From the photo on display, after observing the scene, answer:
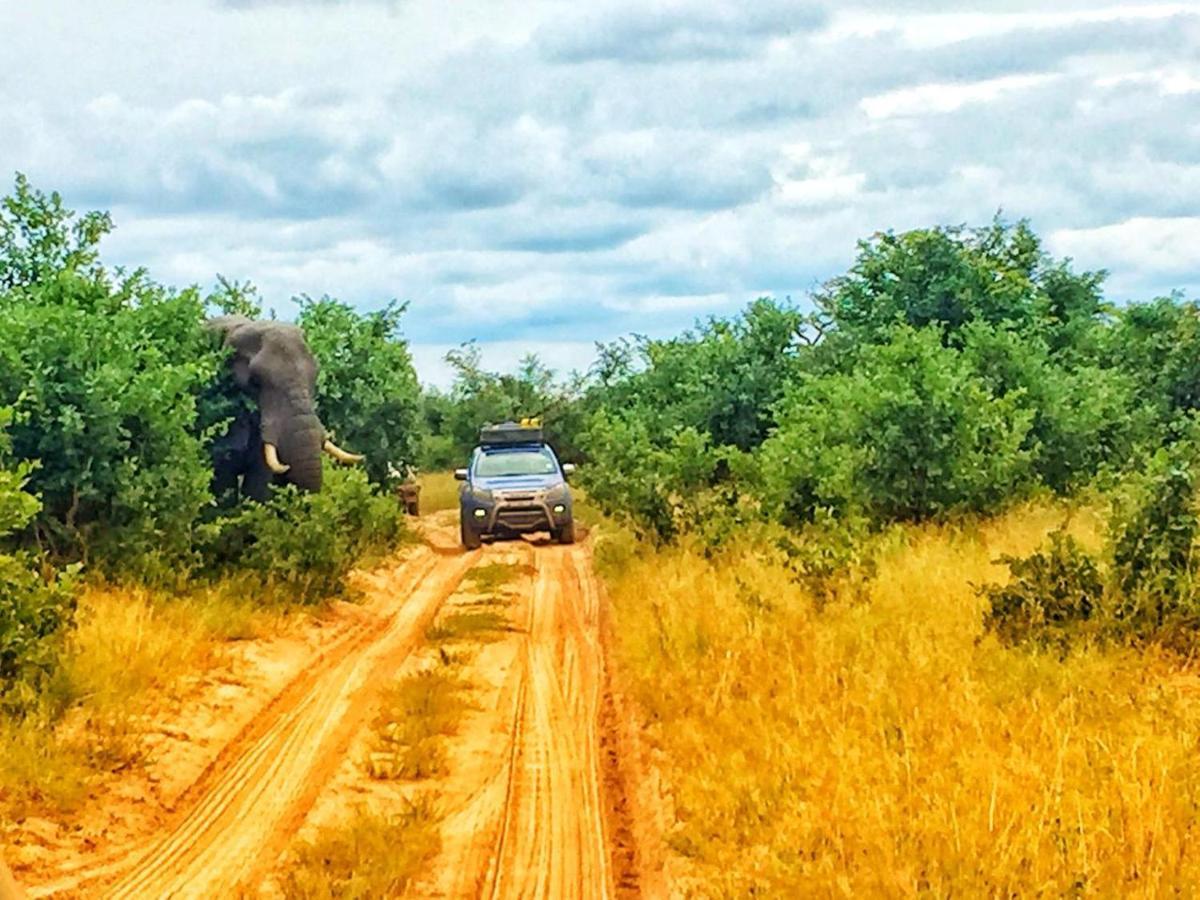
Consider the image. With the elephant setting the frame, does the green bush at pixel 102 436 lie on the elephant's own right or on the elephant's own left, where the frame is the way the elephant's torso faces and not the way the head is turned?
on the elephant's own right

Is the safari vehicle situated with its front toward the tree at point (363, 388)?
no

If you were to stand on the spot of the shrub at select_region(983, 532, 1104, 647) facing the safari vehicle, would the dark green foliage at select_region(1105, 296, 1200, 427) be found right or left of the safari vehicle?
right

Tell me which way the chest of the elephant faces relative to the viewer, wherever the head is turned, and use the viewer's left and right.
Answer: facing the viewer and to the right of the viewer

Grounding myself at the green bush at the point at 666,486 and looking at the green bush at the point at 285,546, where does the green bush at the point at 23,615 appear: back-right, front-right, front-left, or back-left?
front-left

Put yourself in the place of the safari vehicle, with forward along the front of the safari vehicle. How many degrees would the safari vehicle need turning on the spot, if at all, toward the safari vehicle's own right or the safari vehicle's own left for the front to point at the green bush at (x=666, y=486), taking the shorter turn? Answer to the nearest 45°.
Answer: approximately 45° to the safari vehicle's own left

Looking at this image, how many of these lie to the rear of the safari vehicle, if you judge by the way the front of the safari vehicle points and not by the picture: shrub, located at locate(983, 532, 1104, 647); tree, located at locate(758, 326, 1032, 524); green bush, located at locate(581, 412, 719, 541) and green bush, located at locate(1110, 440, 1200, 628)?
0

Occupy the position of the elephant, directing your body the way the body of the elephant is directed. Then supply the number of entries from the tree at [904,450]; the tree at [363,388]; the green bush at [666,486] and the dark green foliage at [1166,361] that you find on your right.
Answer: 0

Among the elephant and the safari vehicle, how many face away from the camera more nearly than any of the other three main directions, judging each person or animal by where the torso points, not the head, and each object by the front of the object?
0

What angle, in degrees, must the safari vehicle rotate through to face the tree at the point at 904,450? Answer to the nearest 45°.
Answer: approximately 45° to its left

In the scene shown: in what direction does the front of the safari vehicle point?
toward the camera

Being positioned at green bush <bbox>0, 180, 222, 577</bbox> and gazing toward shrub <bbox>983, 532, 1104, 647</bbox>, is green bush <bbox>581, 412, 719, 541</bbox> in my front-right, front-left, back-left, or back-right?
front-left

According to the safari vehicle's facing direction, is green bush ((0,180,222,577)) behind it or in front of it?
in front

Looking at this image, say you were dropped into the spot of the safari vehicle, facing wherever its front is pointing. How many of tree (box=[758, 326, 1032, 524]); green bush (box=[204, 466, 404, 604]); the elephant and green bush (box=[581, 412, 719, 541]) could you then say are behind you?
0

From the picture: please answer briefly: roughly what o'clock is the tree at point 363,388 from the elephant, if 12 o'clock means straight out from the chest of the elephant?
The tree is roughly at 8 o'clock from the elephant.
